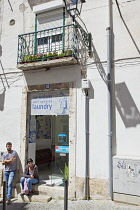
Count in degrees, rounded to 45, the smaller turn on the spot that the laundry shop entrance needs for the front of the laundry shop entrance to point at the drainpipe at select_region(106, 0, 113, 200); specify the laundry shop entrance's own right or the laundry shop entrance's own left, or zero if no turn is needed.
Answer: approximately 45° to the laundry shop entrance's own left

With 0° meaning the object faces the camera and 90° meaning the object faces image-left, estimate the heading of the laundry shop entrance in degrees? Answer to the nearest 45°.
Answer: approximately 0°

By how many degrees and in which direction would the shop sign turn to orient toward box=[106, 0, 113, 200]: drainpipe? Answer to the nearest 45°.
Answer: approximately 45° to its left

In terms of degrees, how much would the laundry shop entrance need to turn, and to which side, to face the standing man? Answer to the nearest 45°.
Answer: approximately 90° to its right

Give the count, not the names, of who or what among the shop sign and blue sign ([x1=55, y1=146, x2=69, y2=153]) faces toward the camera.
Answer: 2

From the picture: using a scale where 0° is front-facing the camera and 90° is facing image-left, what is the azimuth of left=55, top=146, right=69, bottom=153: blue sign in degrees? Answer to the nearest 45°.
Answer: approximately 0°
